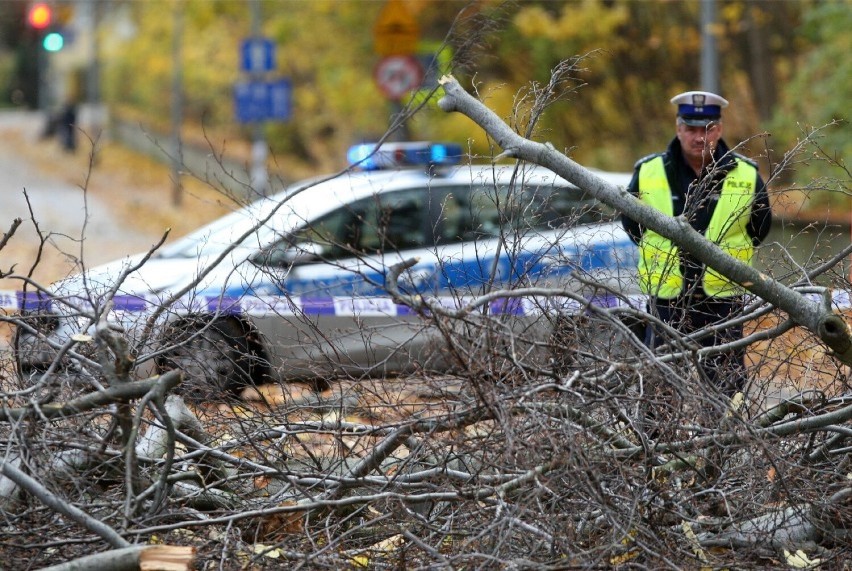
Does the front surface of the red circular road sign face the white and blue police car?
yes

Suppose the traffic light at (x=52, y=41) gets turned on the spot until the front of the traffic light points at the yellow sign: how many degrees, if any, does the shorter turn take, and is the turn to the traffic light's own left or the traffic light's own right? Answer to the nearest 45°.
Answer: approximately 45° to the traffic light's own left

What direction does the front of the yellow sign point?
toward the camera

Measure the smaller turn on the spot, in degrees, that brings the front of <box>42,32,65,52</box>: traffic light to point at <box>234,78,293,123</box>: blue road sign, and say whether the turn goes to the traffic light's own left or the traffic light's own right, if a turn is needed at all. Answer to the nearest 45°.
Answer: approximately 45° to the traffic light's own left

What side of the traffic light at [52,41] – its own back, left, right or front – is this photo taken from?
front

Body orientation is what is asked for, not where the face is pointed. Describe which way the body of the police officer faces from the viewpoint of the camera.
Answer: toward the camera

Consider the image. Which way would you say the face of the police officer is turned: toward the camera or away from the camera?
toward the camera

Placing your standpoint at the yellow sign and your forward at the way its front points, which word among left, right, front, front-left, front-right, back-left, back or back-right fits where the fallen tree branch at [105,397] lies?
front

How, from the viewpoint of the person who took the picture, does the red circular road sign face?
facing the viewer

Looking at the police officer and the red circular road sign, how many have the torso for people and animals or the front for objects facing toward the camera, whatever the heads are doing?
2

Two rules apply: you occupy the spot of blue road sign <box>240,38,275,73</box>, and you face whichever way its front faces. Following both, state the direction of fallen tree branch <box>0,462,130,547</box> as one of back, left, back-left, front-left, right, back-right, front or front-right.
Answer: front

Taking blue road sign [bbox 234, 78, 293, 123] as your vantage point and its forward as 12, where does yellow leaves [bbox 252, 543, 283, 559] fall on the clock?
The yellow leaves is roughly at 12 o'clock from the blue road sign.

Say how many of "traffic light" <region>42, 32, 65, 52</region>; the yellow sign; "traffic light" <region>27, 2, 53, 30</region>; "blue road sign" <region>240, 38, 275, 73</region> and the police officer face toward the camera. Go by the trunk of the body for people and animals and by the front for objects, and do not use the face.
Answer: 5

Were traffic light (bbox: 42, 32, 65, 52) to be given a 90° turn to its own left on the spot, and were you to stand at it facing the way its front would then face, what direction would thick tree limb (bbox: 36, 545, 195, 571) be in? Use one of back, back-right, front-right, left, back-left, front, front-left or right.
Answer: right
